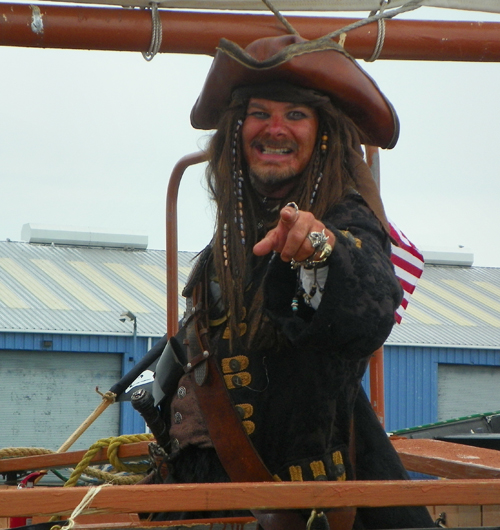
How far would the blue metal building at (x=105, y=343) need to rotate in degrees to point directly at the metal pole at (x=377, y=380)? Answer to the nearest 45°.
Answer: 0° — it already faces it

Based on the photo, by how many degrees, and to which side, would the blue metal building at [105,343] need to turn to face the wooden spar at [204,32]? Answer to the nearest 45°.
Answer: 0° — it already faces it

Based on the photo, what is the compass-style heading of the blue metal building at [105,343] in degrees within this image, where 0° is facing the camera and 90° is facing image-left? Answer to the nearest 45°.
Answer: approximately 0°

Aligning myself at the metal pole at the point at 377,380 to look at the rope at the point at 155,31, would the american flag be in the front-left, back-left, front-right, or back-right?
back-right

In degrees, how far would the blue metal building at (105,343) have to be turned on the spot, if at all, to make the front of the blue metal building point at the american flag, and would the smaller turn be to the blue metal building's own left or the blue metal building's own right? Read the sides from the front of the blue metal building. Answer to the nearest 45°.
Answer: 0° — it already faces it
